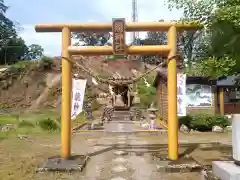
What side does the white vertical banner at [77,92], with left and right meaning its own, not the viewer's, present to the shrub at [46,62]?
back

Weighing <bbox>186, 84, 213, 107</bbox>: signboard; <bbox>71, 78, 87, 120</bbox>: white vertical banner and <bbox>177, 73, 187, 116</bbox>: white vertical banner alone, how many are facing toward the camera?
3

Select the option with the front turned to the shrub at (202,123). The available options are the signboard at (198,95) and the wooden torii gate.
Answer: the signboard

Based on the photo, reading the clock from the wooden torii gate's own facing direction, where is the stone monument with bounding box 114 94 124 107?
The stone monument is roughly at 6 o'clock from the wooden torii gate.

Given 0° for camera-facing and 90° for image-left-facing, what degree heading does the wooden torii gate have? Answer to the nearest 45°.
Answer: approximately 0°

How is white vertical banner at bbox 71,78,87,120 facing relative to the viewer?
toward the camera

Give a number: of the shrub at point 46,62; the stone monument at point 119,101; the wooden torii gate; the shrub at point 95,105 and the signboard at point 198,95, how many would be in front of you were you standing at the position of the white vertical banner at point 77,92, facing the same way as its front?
1

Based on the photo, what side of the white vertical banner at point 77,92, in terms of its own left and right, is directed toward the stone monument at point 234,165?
front

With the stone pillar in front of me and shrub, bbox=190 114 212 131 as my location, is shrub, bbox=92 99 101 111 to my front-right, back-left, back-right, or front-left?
back-right

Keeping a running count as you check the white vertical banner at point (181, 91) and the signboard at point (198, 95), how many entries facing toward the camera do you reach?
2

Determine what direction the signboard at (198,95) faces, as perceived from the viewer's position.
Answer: facing the viewer

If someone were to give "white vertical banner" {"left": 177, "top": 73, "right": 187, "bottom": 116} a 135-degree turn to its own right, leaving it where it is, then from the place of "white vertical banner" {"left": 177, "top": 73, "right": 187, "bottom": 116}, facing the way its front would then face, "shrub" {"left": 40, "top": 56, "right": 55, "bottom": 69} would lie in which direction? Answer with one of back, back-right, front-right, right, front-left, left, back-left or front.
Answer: front
